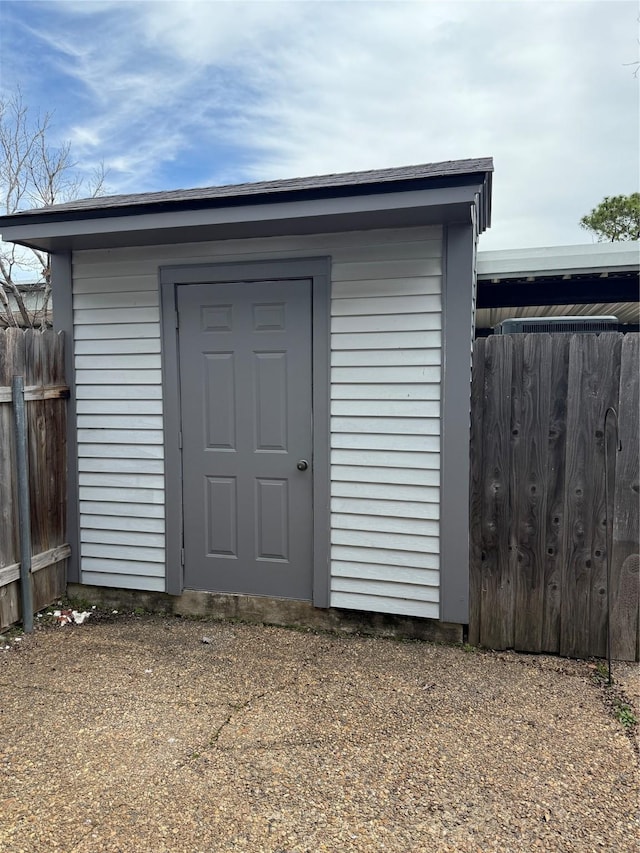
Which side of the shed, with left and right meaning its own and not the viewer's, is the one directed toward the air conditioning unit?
left

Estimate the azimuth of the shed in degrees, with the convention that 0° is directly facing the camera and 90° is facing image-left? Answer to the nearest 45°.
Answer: approximately 0°

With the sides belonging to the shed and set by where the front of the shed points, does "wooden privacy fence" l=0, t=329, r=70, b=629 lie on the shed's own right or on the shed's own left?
on the shed's own right
